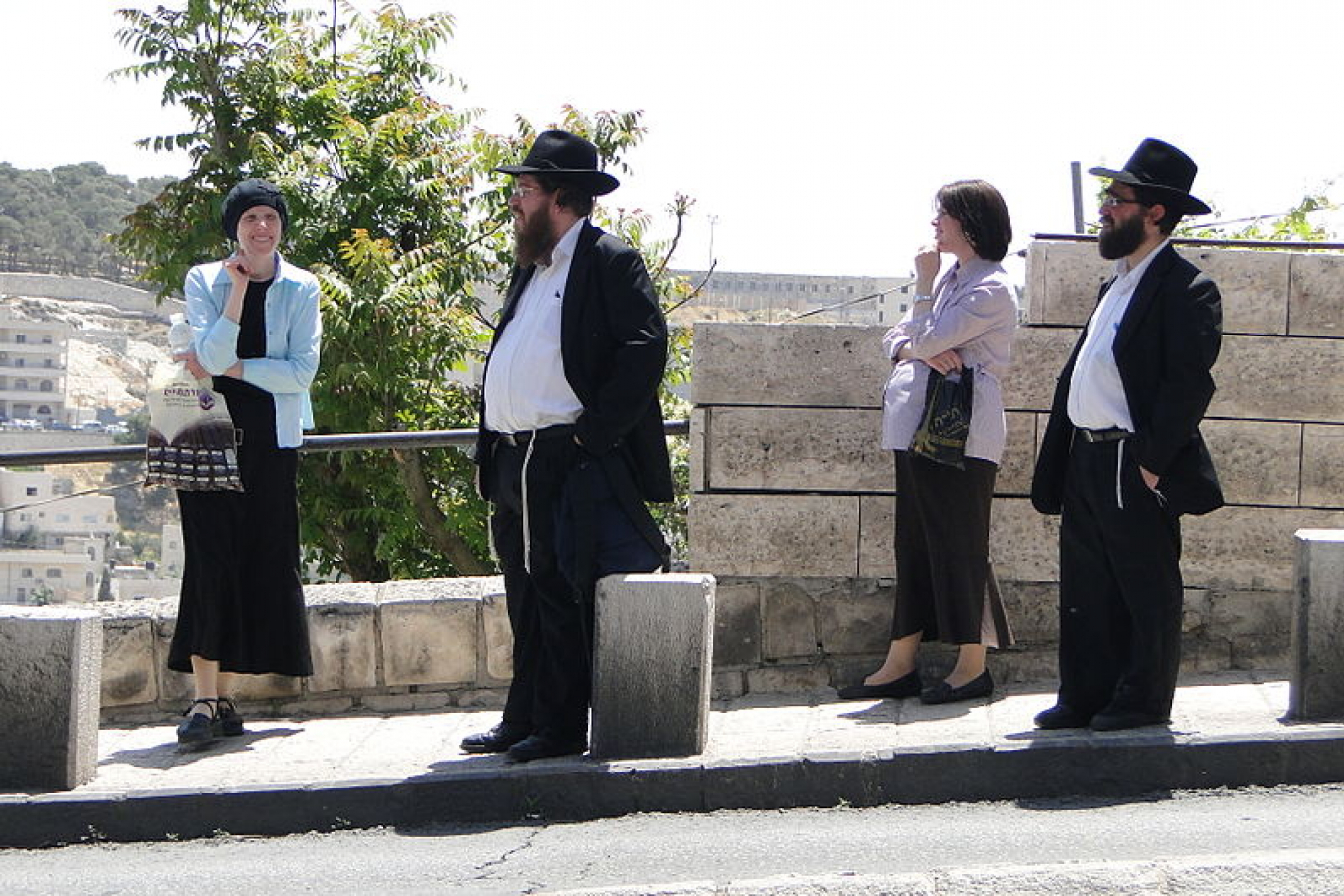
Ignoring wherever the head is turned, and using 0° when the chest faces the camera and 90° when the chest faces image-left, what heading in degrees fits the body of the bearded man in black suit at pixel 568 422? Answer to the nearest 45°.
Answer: approximately 45°

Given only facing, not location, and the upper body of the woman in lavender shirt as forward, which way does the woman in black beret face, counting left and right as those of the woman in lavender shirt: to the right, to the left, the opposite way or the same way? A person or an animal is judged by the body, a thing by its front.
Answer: to the left

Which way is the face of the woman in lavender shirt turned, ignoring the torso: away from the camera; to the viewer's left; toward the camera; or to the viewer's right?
to the viewer's left

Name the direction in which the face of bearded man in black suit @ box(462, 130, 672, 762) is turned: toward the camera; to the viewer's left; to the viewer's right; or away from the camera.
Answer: to the viewer's left

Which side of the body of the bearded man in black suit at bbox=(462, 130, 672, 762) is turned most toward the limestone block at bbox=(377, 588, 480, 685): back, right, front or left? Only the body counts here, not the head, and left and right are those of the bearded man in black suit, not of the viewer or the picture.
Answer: right

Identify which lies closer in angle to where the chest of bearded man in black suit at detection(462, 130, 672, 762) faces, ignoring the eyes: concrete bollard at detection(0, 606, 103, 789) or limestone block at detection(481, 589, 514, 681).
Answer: the concrete bollard

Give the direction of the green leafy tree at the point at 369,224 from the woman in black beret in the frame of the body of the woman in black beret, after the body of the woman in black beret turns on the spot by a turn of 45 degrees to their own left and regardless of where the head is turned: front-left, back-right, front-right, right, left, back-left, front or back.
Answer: back-left

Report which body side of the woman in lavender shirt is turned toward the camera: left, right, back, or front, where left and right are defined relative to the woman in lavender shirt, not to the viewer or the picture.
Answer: left

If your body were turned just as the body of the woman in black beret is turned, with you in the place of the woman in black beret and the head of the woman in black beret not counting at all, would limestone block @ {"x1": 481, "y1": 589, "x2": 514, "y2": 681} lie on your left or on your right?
on your left
